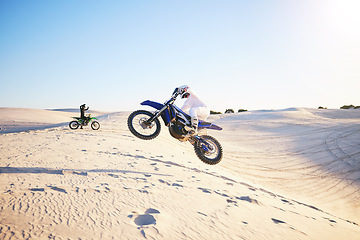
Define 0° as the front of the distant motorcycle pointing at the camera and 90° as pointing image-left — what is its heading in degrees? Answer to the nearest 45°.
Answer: approximately 270°

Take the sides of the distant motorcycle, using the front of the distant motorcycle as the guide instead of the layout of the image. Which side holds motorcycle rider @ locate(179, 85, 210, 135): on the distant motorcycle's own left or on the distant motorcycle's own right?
on the distant motorcycle's own right
